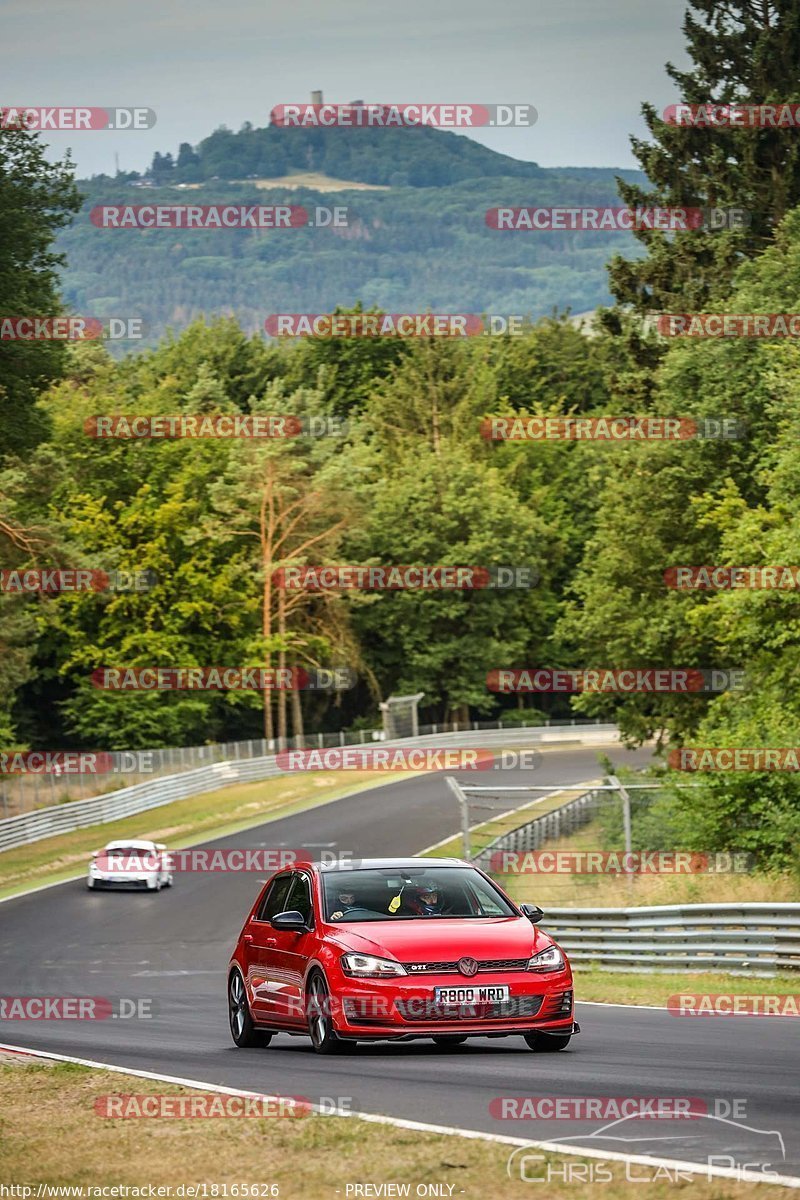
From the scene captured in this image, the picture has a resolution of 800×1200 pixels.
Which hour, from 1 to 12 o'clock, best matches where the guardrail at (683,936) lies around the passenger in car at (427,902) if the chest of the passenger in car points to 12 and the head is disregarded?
The guardrail is roughly at 8 o'clock from the passenger in car.

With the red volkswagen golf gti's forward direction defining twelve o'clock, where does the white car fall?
The white car is roughly at 7 o'clock from the red volkswagen golf gti.

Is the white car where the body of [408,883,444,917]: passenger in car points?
no

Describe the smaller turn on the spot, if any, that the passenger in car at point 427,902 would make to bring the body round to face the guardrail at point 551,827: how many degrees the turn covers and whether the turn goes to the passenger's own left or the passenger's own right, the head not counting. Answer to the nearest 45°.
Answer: approximately 135° to the passenger's own left

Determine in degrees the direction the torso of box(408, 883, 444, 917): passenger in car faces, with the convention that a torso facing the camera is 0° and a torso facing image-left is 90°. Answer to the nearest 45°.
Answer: approximately 315°

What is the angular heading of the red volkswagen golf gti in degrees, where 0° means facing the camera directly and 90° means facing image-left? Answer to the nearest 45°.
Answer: approximately 315°

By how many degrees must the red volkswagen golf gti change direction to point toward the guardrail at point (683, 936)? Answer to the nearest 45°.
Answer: approximately 135° to its left

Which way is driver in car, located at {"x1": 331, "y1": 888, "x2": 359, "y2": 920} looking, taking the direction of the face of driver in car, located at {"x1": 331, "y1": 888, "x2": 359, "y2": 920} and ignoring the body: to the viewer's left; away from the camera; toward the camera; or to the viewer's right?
toward the camera

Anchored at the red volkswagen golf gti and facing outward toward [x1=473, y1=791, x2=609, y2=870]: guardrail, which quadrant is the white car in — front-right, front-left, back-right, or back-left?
front-left
